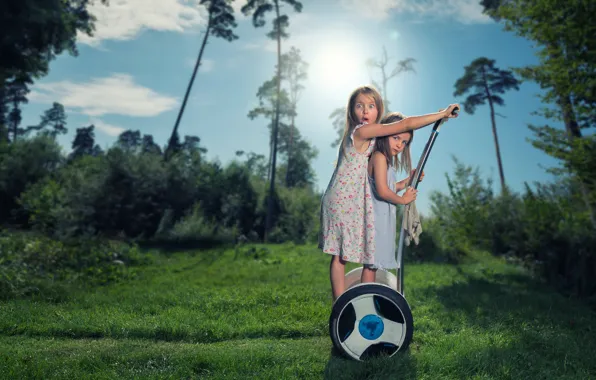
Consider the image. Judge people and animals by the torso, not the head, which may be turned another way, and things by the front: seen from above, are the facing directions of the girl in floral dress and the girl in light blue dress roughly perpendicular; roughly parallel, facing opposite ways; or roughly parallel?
roughly parallel

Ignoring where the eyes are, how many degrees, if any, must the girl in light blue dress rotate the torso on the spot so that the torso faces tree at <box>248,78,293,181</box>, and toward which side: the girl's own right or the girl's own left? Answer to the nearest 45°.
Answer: approximately 90° to the girl's own left

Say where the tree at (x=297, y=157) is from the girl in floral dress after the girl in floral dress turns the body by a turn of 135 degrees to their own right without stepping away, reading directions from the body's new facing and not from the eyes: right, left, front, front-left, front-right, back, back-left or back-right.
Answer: back-right

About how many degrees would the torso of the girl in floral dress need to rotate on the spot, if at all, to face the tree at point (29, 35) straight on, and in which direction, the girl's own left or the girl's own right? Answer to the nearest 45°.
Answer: approximately 135° to the girl's own left

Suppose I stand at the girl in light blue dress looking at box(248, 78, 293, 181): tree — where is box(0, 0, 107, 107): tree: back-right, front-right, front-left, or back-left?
front-left

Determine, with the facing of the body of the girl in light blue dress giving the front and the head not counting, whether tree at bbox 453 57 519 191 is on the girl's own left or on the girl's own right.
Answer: on the girl's own left

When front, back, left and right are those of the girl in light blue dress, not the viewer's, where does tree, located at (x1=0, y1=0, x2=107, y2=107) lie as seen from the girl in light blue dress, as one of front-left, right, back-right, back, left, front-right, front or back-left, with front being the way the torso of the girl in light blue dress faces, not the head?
back-left

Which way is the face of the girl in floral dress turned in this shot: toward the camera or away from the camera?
toward the camera

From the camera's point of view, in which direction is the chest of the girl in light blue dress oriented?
to the viewer's right

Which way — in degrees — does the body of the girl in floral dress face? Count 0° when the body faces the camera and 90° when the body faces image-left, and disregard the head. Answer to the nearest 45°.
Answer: approximately 270°
